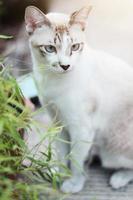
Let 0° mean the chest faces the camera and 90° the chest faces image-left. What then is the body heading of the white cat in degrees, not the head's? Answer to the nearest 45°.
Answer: approximately 45°

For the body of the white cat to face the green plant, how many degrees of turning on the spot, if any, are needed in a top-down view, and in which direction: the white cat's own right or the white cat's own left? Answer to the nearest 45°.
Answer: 0° — it already faces it
